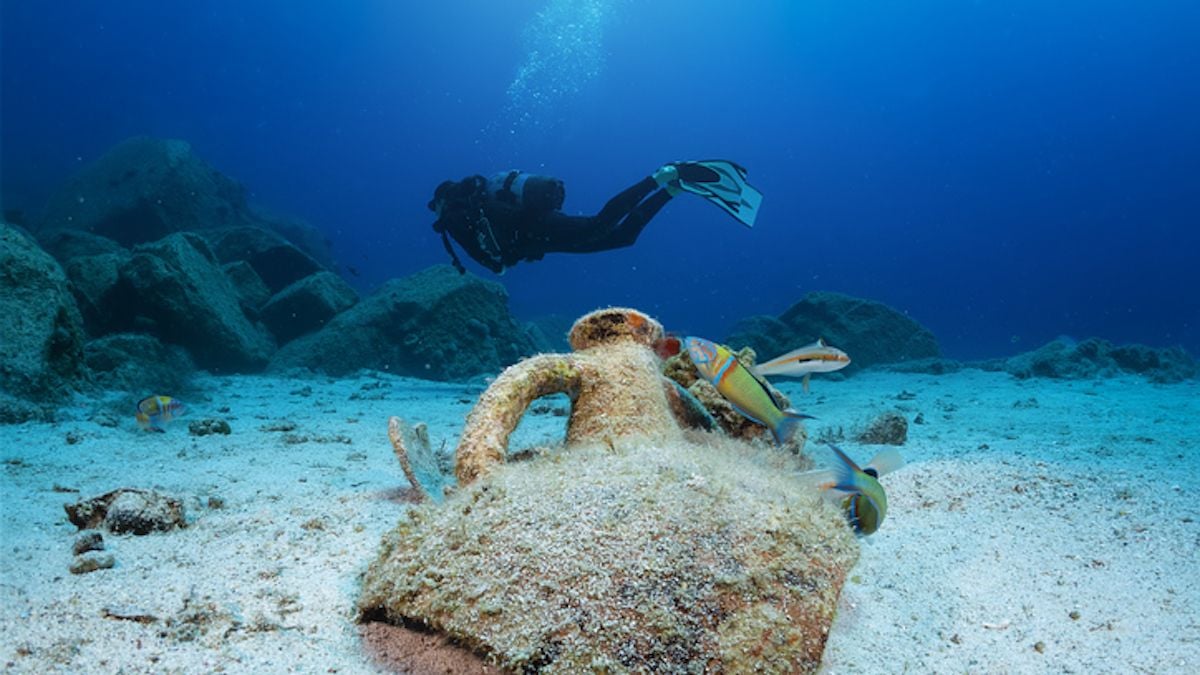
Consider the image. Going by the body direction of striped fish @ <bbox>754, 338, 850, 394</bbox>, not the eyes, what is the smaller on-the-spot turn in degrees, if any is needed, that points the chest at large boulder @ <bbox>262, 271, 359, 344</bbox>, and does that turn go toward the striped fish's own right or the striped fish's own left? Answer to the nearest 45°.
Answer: approximately 135° to the striped fish's own left

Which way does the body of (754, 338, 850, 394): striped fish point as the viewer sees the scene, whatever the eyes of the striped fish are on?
to the viewer's right
